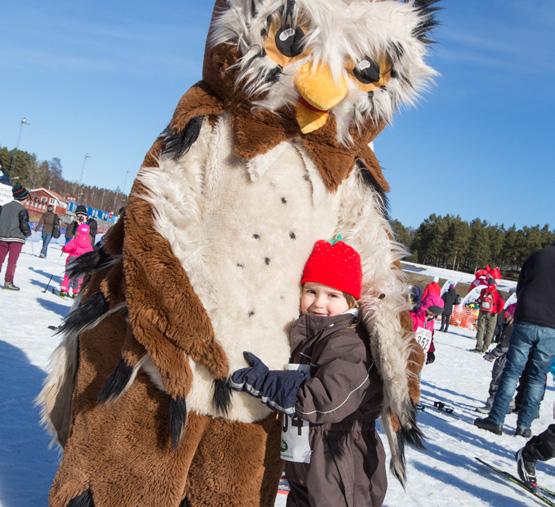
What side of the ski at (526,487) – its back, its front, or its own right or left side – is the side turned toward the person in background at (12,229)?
front
